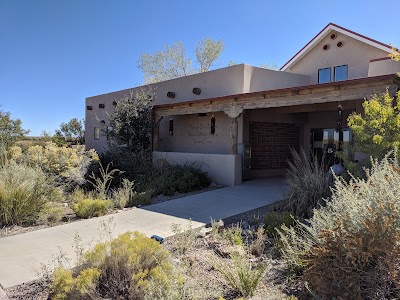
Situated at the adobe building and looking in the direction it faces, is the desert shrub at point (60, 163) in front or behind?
in front

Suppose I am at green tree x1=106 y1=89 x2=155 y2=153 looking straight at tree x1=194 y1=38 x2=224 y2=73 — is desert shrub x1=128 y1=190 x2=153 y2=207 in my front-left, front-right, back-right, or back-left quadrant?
back-right

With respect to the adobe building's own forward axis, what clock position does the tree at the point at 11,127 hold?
The tree is roughly at 2 o'clock from the adobe building.

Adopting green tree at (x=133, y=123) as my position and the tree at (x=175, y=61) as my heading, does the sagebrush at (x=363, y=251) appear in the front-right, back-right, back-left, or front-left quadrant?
back-right

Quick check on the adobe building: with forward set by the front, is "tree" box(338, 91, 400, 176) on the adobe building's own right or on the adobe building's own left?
on the adobe building's own left

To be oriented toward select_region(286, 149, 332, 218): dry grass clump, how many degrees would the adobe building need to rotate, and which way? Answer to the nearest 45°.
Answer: approximately 45° to its left

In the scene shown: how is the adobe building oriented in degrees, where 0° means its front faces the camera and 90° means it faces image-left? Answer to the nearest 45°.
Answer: approximately 45°

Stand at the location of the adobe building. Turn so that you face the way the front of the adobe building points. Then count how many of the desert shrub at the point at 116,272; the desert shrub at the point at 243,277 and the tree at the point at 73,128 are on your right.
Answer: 1

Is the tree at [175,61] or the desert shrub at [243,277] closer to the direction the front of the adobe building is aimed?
the desert shrub

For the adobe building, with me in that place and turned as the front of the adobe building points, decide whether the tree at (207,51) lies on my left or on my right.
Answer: on my right

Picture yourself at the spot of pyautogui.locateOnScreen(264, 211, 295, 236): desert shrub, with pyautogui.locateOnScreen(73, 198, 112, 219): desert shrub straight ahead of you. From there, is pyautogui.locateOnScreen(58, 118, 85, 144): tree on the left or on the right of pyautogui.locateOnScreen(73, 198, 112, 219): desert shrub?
right

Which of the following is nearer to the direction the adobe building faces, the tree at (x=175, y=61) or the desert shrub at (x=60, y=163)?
the desert shrub

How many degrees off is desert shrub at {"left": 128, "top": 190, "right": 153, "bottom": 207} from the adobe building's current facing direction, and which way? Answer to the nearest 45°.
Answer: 0° — it already faces it

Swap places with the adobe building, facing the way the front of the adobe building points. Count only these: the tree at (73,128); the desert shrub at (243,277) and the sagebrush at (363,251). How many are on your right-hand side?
1
